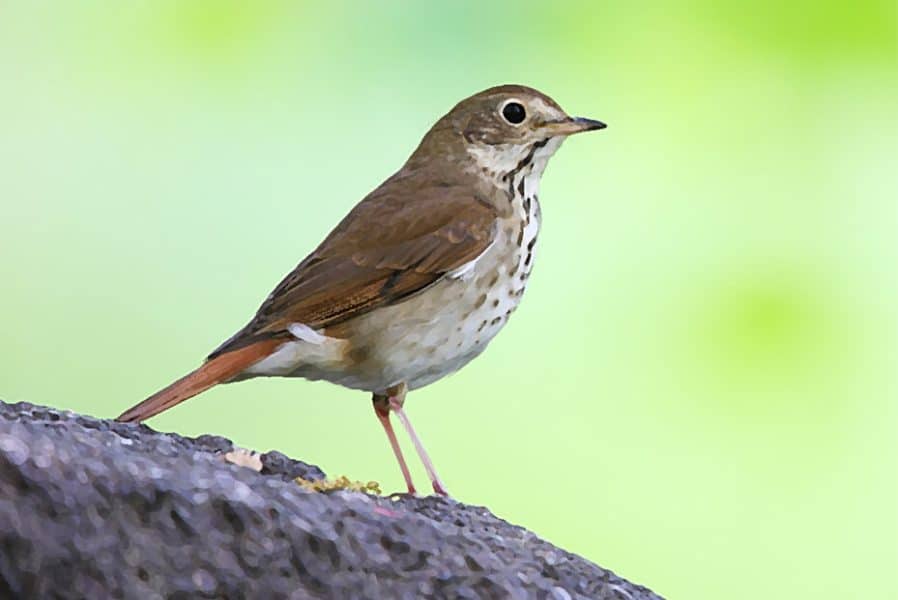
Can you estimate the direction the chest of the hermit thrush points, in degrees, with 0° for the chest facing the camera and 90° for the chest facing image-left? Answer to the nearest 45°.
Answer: approximately 270°
